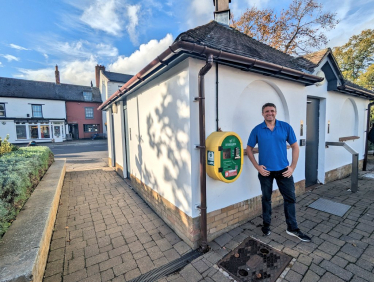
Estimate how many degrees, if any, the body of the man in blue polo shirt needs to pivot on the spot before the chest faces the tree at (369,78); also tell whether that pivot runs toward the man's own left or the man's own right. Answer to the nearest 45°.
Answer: approximately 180°

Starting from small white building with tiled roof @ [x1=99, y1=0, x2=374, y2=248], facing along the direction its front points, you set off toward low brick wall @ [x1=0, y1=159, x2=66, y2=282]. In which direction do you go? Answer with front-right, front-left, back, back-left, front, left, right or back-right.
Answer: right

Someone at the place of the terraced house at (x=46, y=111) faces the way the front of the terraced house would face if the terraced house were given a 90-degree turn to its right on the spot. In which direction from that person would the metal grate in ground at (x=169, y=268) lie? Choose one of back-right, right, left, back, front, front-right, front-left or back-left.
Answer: left

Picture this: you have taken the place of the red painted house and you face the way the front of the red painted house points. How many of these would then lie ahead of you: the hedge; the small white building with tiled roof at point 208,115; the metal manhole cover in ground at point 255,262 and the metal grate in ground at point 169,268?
4

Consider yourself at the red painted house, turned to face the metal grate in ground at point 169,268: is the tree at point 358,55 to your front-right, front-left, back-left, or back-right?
front-left

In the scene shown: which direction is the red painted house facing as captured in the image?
toward the camera

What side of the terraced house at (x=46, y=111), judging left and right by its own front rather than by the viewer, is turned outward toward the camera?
front

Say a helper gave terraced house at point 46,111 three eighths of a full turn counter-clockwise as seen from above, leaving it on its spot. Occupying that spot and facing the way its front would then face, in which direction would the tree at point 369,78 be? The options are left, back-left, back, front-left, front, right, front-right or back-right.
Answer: right

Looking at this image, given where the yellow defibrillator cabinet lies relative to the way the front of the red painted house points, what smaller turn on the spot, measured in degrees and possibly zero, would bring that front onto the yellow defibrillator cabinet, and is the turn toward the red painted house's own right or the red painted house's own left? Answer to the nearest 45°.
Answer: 0° — it already faces it

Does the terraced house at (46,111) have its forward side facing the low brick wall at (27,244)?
yes

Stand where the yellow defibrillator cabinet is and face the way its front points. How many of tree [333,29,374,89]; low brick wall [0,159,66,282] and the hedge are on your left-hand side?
1

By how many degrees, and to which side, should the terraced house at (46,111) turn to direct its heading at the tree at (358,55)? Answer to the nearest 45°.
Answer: approximately 45° to its left

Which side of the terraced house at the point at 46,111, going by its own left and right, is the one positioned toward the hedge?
front
